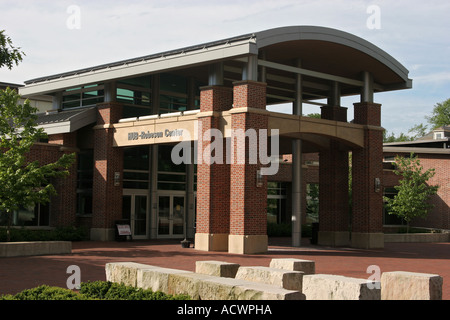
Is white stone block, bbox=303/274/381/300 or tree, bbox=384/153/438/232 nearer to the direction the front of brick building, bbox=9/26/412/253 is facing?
the white stone block

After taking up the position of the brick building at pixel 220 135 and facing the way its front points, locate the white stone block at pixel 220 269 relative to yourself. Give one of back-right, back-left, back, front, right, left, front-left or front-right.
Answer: front-left

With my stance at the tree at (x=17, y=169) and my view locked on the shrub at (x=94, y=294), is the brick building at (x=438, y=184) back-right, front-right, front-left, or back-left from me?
back-left

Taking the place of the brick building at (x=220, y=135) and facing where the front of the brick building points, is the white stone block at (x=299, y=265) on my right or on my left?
on my left

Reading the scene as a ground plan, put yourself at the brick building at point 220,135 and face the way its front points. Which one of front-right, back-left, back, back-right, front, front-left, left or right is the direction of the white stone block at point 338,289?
front-left

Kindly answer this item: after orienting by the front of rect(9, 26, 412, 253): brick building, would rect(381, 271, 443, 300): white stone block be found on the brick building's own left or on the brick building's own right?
on the brick building's own left

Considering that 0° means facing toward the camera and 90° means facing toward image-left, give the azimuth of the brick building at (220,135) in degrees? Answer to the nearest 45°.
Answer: approximately 45°
